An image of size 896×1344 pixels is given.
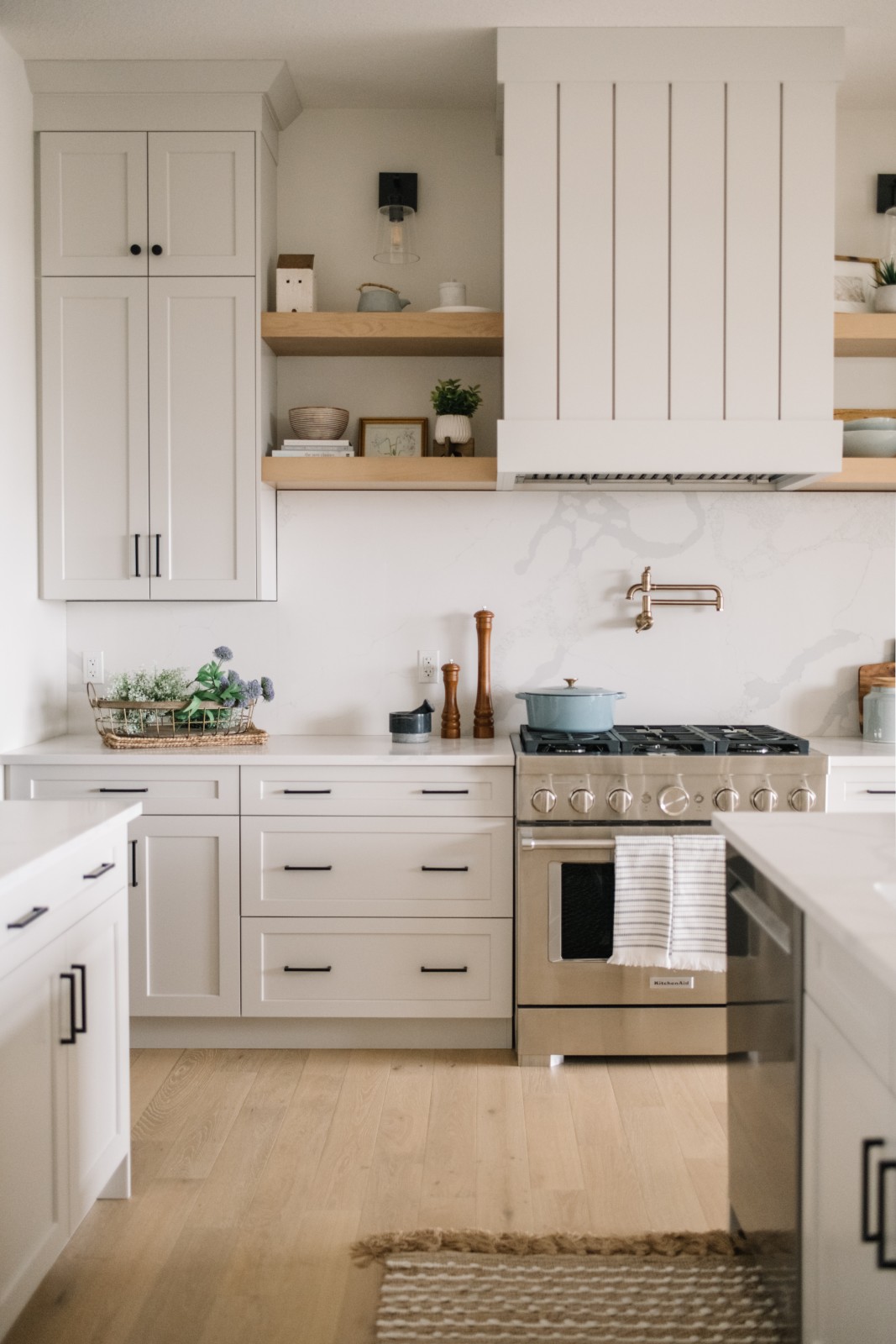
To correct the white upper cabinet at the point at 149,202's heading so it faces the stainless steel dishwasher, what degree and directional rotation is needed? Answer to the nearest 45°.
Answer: approximately 45° to its left

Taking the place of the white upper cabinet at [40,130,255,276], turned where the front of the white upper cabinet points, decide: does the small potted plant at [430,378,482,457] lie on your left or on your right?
on your left

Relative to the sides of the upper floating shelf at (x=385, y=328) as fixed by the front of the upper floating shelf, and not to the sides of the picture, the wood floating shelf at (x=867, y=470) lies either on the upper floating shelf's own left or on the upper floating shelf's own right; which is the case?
on the upper floating shelf's own left

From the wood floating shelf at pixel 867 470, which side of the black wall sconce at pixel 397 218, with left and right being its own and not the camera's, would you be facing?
left

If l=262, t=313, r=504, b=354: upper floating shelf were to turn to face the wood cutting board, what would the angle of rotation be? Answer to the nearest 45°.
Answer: approximately 90° to its left

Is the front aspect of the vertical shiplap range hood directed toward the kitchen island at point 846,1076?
yes
